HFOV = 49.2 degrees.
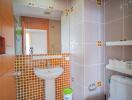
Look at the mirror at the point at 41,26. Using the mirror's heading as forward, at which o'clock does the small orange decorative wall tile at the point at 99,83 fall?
The small orange decorative wall tile is roughly at 10 o'clock from the mirror.

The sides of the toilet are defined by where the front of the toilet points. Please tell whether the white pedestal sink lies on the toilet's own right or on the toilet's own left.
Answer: on the toilet's own right

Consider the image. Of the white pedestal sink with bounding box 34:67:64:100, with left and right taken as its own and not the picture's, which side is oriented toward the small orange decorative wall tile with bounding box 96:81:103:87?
left

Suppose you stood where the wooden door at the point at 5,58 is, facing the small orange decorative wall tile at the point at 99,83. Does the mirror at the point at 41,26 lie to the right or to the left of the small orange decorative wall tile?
left

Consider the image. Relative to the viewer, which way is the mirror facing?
toward the camera

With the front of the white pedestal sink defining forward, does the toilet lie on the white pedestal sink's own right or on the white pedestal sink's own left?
on the white pedestal sink's own left

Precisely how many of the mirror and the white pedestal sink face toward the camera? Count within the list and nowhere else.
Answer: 2

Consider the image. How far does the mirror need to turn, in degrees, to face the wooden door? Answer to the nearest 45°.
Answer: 0° — it already faces it

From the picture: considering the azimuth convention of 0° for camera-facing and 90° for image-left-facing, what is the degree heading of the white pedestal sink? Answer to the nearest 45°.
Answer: approximately 0°

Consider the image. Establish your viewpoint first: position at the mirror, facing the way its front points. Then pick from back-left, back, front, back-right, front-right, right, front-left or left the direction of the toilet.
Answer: front-left

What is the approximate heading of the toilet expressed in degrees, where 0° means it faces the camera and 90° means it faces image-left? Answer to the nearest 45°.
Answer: approximately 45°

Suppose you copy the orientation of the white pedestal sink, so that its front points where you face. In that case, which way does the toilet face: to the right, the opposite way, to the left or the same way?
to the right
